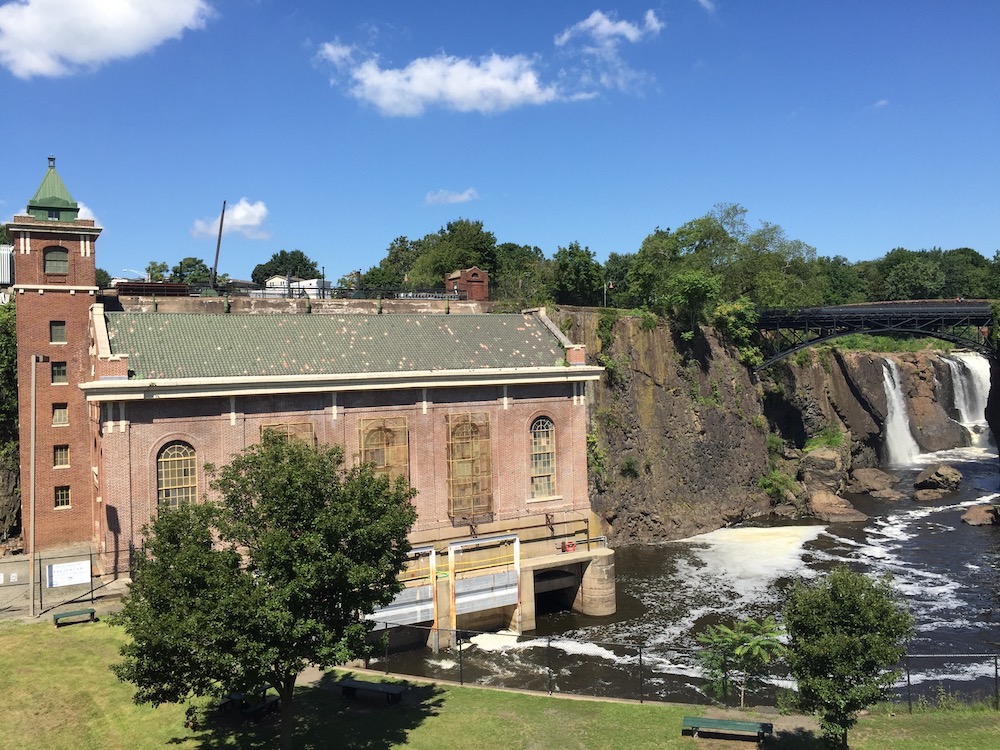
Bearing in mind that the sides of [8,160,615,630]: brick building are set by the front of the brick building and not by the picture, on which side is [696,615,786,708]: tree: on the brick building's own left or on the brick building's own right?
on the brick building's own left

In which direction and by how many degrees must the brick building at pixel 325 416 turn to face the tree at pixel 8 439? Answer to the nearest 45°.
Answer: approximately 135° to its right

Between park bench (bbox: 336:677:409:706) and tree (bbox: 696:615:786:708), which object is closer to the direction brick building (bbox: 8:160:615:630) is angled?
the park bench

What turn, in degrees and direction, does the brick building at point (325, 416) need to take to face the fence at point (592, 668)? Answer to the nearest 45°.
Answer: approximately 45° to its left

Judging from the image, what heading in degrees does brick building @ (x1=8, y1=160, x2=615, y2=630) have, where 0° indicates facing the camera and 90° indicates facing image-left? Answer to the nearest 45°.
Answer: approximately 0°

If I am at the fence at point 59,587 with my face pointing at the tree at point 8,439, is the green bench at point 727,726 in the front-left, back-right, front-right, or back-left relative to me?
back-right

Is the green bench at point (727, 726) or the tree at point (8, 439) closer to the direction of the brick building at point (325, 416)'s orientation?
the green bench

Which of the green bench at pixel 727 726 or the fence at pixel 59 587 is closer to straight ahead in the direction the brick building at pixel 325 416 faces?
the green bench

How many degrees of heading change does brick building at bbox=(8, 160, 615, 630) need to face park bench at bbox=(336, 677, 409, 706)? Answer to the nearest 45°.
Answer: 0° — it already faces it

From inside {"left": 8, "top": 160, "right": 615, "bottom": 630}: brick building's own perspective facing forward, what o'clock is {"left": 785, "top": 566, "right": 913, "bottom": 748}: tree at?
The tree is roughly at 11 o'clock from the brick building.

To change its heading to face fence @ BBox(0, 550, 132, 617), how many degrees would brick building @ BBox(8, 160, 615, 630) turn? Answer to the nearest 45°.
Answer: approximately 45° to its right

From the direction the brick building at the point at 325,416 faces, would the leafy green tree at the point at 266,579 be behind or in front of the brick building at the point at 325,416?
in front

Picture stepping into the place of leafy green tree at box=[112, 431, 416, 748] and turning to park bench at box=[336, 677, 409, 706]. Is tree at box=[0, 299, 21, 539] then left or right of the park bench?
left

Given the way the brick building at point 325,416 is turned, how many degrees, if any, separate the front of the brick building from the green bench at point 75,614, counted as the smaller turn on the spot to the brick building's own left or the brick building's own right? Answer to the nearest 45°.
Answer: approximately 45° to the brick building's own right
